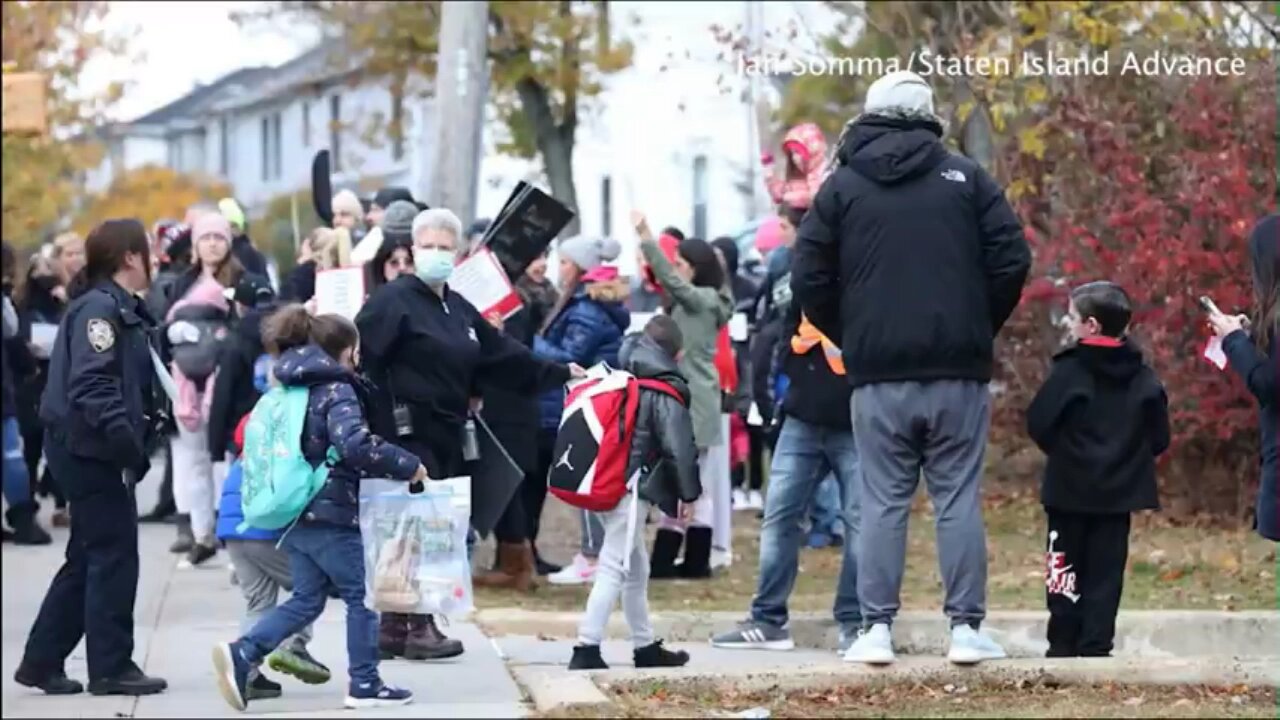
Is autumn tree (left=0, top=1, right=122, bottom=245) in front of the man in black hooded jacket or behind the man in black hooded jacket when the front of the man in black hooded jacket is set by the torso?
in front

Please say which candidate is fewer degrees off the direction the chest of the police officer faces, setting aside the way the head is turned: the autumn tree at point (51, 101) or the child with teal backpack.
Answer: the child with teal backpack

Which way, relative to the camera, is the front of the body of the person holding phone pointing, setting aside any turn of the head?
to the viewer's left

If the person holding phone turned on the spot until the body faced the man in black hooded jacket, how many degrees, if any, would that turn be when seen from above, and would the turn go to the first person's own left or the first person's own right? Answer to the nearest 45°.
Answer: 0° — they already face them

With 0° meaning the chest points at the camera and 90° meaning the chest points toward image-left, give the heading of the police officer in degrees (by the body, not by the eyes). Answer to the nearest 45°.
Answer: approximately 270°

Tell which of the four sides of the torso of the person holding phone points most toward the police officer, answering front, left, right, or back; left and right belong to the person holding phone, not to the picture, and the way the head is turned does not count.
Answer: front

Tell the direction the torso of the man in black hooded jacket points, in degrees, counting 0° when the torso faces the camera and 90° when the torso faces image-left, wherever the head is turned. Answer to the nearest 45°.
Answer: approximately 180°

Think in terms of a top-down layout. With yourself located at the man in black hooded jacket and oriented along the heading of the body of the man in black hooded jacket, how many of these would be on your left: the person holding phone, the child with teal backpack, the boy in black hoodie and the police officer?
2

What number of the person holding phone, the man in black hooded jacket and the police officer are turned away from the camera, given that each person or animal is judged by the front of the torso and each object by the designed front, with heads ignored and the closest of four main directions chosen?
1

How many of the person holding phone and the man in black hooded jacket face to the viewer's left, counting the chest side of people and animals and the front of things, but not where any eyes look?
1

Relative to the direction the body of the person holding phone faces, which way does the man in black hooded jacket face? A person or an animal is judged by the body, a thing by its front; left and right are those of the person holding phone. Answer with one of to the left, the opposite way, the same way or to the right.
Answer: to the right

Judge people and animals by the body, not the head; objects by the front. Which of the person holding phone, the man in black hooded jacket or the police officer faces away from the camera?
the man in black hooded jacket

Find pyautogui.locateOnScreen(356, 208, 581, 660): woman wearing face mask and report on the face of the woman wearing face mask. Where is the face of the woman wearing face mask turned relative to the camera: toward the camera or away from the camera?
toward the camera

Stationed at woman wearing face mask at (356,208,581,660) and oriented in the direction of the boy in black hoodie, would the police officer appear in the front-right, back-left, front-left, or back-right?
back-right

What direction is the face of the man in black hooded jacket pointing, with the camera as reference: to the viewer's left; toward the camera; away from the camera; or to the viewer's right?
away from the camera

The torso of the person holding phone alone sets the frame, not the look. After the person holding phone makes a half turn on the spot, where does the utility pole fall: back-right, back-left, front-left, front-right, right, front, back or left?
back-left

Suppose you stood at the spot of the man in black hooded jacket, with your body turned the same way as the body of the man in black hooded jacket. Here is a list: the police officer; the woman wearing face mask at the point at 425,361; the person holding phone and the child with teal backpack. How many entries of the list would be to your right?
1

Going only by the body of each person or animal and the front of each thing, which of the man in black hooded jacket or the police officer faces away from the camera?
the man in black hooded jacket
